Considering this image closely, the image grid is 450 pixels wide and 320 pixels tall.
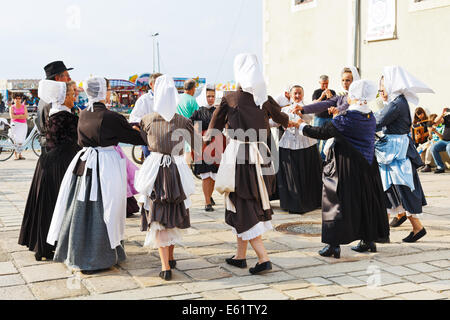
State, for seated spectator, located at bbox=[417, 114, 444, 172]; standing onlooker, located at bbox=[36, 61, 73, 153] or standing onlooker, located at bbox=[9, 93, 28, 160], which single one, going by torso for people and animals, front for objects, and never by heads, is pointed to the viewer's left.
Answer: the seated spectator

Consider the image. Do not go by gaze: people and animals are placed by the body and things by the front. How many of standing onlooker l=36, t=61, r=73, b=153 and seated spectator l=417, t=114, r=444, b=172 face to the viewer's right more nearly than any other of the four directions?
1

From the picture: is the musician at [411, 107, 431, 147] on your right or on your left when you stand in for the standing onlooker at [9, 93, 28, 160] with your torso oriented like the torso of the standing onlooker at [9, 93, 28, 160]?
on your left

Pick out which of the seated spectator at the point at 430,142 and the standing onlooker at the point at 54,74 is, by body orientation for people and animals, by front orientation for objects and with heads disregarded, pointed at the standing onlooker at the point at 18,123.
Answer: the seated spectator

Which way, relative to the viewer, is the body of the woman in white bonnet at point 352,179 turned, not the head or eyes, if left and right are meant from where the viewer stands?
facing away from the viewer and to the left of the viewer

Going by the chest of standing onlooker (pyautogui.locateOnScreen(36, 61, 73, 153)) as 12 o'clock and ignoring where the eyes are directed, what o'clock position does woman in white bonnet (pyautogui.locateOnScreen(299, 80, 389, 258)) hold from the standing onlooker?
The woman in white bonnet is roughly at 1 o'clock from the standing onlooker.

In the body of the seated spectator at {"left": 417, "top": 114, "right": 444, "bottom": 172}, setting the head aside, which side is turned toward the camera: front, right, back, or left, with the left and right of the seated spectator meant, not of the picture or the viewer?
left

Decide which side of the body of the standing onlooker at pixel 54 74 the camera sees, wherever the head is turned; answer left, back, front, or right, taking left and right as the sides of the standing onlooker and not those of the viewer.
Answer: right

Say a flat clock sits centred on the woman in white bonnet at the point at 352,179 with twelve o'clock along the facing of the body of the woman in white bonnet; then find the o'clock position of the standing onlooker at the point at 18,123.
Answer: The standing onlooker is roughly at 12 o'clock from the woman in white bonnet.

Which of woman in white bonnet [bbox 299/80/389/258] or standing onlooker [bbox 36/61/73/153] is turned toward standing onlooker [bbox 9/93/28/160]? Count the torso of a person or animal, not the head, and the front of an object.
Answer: the woman in white bonnet
